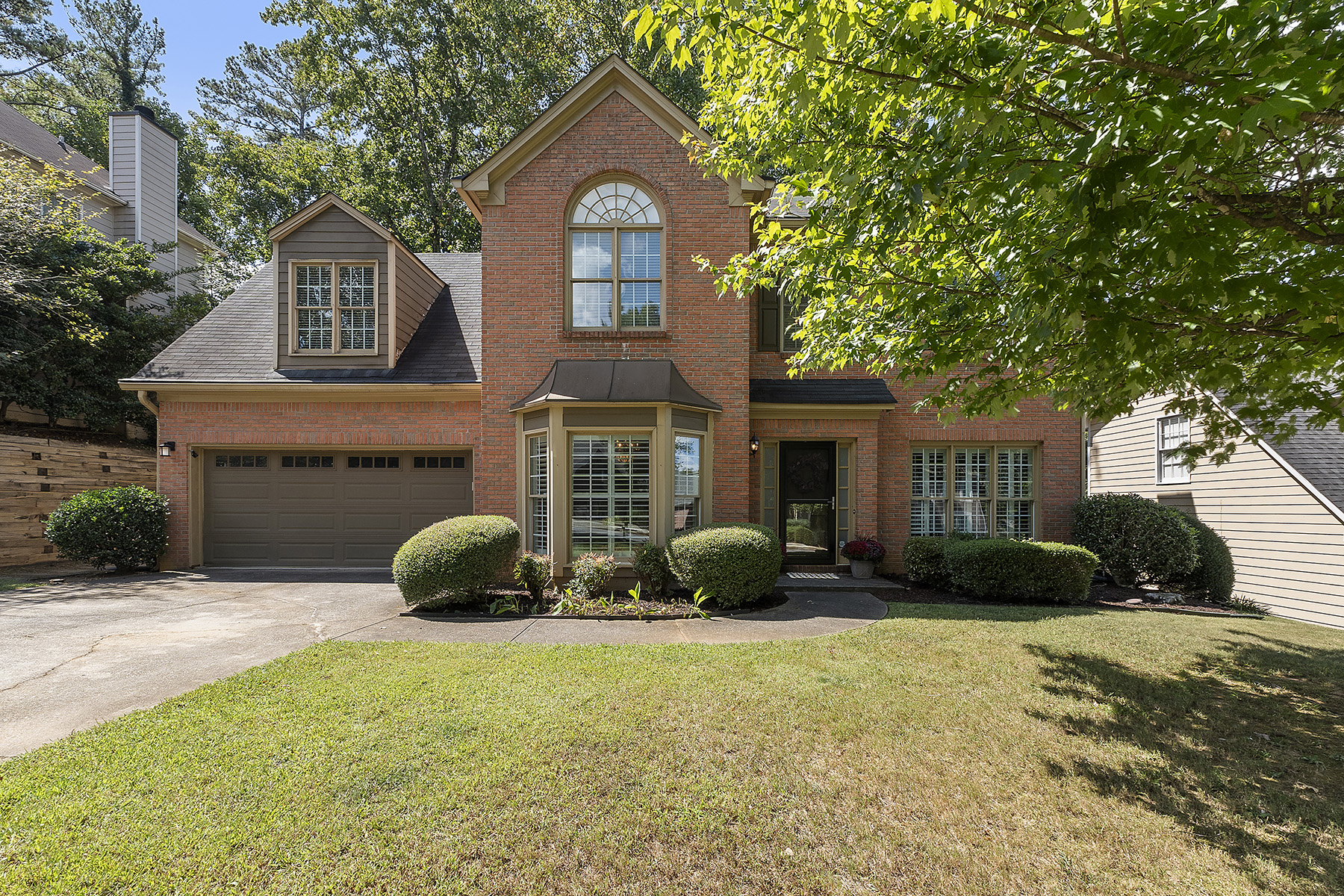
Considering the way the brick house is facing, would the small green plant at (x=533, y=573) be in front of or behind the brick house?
in front

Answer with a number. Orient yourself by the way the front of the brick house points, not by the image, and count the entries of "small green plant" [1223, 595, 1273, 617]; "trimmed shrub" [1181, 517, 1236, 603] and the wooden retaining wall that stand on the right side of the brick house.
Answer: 1

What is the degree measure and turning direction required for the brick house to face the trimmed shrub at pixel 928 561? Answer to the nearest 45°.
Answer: approximately 90° to its left

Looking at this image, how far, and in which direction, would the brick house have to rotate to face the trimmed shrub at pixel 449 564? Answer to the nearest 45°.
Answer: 0° — it already faces it

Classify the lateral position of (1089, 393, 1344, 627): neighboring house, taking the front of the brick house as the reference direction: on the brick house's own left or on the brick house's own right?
on the brick house's own left

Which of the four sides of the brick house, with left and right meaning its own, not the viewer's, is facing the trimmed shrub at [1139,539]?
left

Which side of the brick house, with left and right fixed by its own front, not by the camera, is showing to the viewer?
front

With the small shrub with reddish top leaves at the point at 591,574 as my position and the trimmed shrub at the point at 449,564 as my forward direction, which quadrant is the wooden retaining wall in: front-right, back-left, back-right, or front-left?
front-right

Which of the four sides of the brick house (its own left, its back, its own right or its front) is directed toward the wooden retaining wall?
right

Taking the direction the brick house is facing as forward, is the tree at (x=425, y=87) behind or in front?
behind
